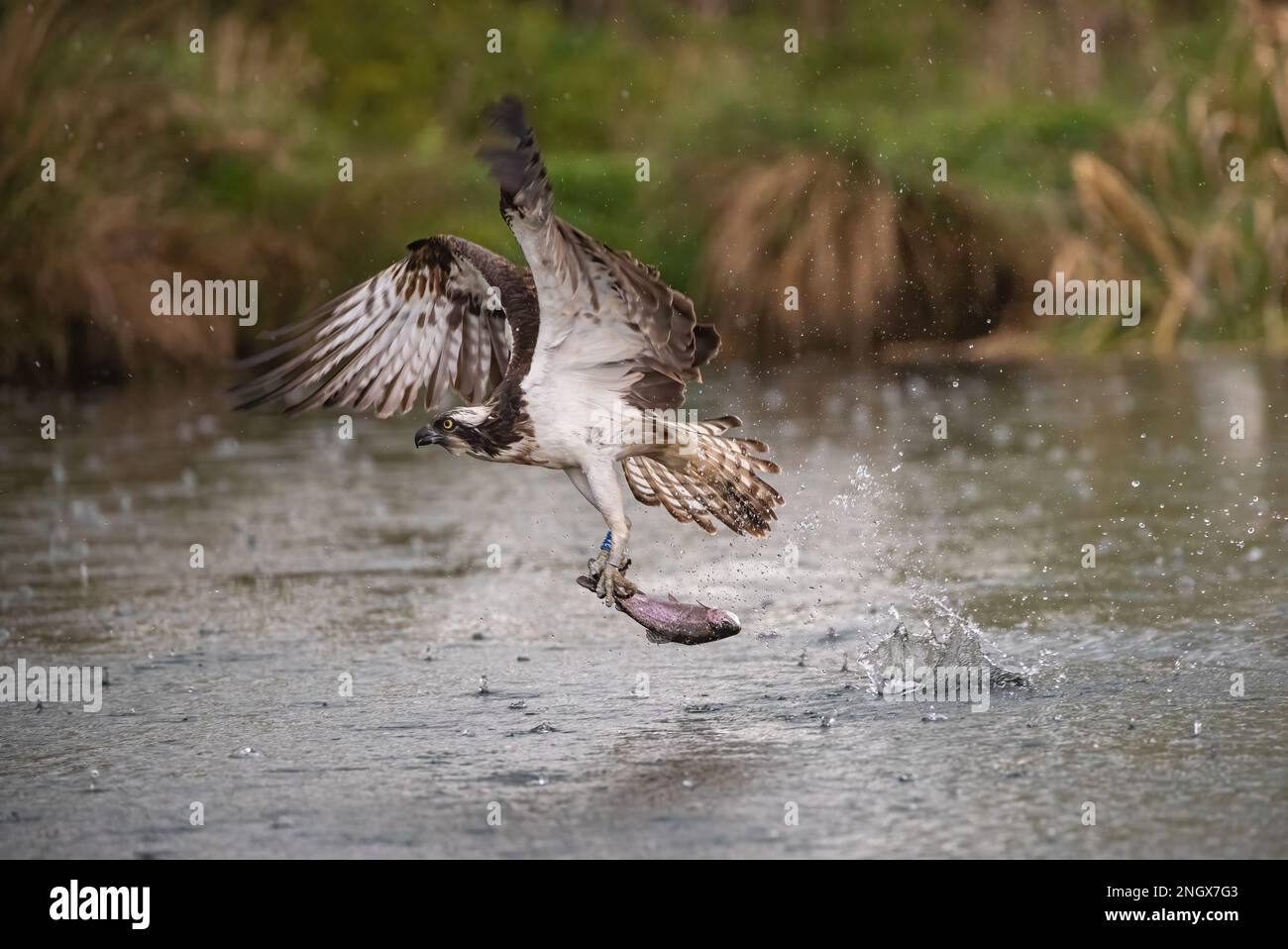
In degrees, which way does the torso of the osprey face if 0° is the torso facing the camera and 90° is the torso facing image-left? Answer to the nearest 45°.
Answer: approximately 90°

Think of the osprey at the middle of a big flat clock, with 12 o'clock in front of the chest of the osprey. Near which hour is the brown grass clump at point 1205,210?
The brown grass clump is roughly at 4 o'clock from the osprey.

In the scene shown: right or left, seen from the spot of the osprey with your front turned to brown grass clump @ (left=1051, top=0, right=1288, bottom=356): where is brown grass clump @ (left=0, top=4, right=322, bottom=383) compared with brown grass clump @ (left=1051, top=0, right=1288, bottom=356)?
left

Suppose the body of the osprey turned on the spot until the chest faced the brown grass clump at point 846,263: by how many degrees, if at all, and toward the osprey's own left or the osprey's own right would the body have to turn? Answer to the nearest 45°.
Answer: approximately 90° to the osprey's own right

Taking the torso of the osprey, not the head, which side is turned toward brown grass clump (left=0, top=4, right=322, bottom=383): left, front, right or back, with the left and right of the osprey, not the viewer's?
right
